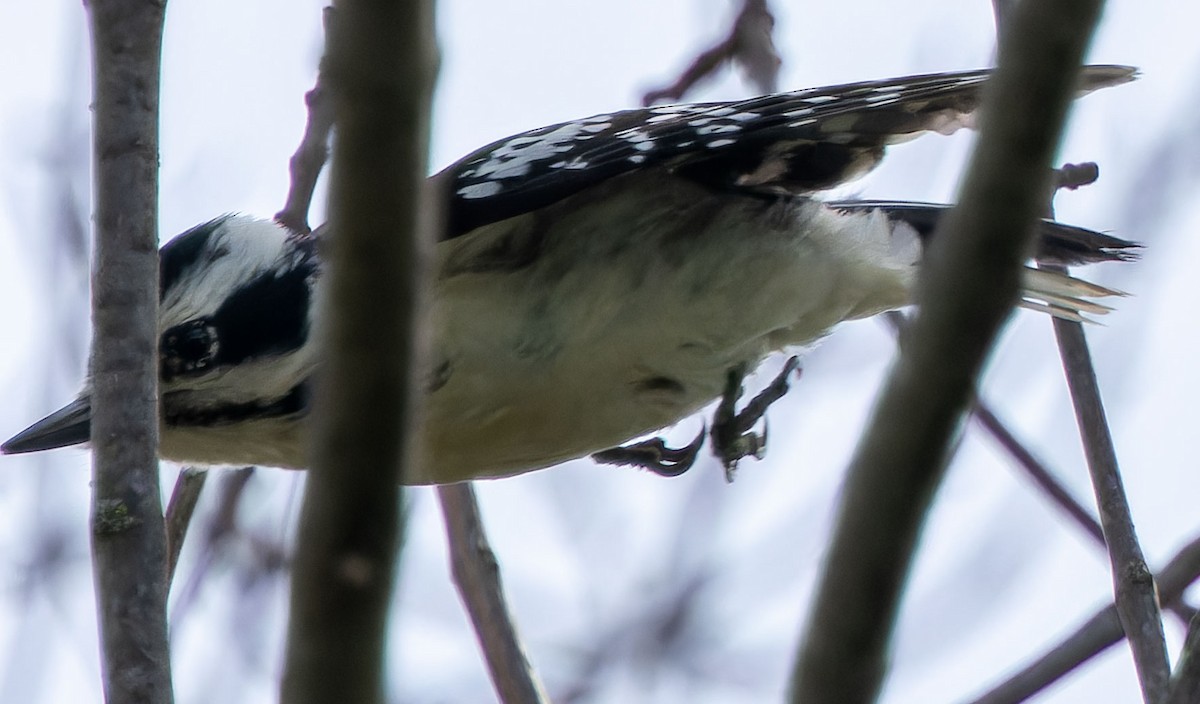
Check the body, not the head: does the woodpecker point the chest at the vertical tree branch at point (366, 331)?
no

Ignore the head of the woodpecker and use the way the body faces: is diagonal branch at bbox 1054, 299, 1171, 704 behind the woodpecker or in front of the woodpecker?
behind

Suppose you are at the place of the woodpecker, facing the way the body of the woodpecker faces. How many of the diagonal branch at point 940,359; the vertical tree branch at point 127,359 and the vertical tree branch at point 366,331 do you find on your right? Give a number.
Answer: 0

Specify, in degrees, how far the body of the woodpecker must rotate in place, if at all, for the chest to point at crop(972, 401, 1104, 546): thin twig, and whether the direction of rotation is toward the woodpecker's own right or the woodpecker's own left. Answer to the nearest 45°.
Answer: approximately 180°

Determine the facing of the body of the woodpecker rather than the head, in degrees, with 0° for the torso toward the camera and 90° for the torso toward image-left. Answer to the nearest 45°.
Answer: approximately 90°

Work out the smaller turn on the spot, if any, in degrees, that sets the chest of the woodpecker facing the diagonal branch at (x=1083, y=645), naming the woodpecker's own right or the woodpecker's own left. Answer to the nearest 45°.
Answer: approximately 135° to the woodpecker's own left

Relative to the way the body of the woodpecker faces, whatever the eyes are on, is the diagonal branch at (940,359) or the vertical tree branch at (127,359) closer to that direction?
the vertical tree branch

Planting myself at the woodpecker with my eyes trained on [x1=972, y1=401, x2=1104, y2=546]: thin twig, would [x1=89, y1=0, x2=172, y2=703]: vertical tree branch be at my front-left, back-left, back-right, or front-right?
back-right
